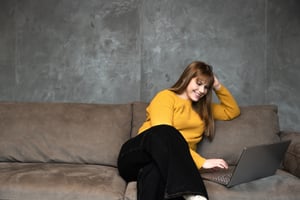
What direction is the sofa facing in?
toward the camera

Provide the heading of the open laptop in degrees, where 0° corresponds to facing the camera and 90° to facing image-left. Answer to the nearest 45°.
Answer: approximately 135°

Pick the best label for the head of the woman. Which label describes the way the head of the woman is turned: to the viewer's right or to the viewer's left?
to the viewer's right
